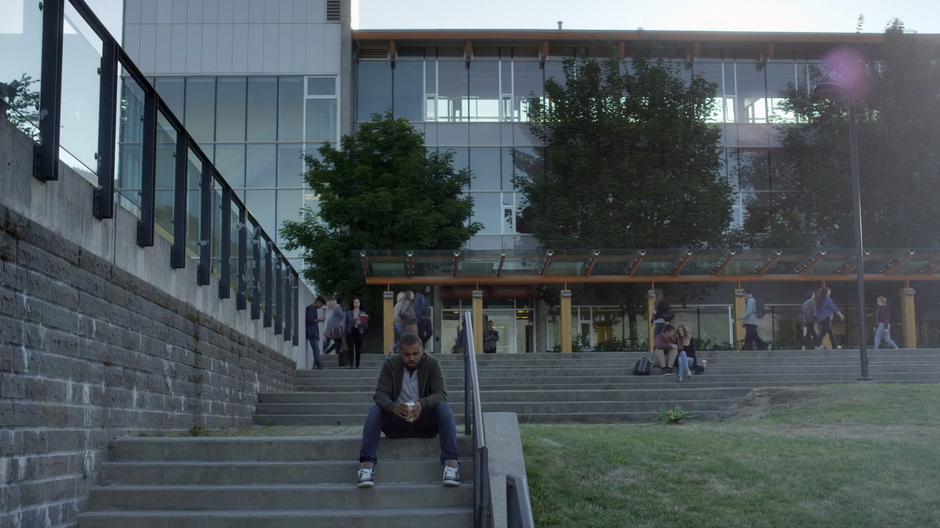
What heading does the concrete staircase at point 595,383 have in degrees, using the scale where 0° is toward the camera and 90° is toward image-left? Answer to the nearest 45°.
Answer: approximately 0°

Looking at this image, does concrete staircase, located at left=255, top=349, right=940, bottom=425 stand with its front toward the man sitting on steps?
yes

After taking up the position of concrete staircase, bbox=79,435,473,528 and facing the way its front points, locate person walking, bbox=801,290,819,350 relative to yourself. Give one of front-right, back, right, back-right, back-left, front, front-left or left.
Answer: back-left

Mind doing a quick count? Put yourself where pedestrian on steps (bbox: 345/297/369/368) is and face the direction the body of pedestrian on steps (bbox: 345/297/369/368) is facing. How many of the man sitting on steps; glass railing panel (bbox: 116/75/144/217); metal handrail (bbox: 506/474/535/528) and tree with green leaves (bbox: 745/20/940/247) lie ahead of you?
3

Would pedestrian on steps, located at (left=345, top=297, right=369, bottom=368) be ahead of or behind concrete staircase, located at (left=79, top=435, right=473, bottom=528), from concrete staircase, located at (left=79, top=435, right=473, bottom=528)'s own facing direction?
behind

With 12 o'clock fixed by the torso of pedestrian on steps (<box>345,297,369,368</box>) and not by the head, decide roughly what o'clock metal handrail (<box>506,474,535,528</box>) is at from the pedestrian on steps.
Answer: The metal handrail is roughly at 12 o'clock from the pedestrian on steps.

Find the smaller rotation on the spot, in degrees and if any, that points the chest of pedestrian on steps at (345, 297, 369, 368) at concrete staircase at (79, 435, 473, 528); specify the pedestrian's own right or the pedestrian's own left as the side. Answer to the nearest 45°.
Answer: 0° — they already face it

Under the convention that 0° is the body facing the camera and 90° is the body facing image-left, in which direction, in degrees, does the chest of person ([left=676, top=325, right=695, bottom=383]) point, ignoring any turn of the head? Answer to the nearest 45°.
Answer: approximately 45°
